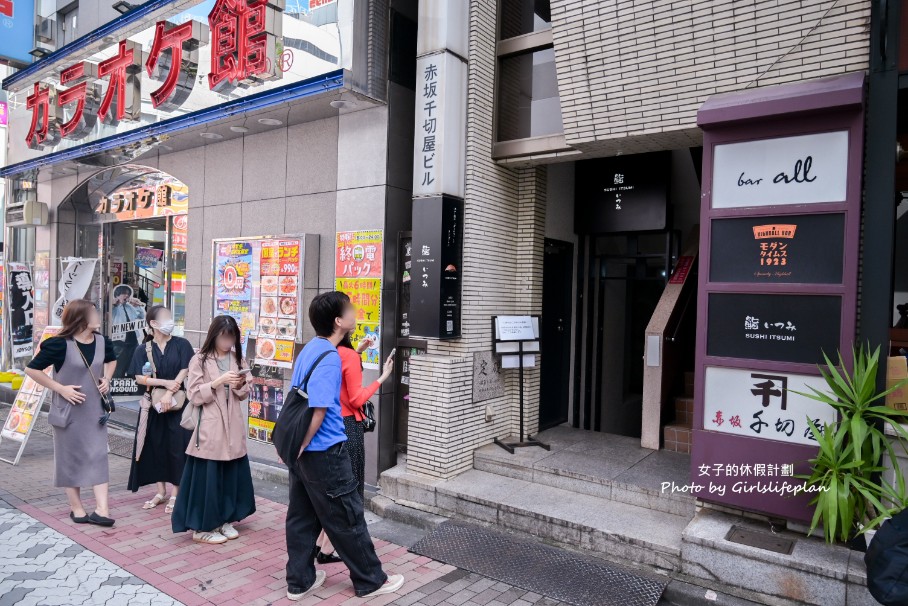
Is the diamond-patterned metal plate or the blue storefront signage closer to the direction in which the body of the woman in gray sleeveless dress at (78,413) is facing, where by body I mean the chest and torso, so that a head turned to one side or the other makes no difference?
the diamond-patterned metal plate

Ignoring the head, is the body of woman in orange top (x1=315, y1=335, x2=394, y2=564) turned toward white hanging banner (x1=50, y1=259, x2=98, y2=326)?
no

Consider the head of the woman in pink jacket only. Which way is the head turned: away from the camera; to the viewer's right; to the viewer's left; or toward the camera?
toward the camera

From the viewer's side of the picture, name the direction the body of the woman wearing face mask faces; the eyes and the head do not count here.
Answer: toward the camera

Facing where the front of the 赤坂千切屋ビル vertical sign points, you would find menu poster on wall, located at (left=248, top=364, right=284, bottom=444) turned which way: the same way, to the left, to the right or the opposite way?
the same way

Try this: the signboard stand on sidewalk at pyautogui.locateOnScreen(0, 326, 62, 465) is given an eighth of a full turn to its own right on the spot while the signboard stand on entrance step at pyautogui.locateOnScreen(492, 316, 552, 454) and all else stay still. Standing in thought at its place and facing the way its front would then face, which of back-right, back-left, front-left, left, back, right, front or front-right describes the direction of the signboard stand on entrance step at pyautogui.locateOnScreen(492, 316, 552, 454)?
back-left

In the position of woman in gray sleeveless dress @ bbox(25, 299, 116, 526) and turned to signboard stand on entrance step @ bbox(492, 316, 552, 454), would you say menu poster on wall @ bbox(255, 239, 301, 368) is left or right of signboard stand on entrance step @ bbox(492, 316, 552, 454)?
left

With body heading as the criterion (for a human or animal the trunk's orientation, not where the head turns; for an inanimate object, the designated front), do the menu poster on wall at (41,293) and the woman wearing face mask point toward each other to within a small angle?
no

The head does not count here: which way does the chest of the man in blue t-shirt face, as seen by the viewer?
to the viewer's right

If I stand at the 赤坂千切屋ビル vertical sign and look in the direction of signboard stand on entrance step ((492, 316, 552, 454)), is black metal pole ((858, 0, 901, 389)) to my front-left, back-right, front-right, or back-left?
front-right

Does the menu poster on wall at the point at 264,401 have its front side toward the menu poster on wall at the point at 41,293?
no

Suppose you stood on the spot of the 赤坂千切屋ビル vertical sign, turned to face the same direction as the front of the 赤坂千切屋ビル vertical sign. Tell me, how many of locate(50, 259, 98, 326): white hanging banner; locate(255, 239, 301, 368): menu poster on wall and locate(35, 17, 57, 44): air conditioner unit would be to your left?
0

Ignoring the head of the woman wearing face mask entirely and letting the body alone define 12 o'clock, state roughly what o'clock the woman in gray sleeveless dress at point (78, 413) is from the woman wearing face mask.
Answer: The woman in gray sleeveless dress is roughly at 3 o'clock from the woman wearing face mask.

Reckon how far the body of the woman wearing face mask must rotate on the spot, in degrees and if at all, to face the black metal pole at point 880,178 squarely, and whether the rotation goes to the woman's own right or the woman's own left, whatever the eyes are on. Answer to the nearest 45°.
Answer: approximately 45° to the woman's own left

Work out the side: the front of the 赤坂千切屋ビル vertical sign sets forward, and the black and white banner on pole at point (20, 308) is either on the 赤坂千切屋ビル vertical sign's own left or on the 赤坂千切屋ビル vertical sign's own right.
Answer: on the 赤坂千切屋ビル vertical sign's own right

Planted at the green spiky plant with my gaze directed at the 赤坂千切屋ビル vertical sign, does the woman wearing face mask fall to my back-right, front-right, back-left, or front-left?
front-left

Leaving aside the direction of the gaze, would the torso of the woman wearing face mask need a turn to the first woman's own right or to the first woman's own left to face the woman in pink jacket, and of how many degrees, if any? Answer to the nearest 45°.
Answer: approximately 45° to the first woman's own left
